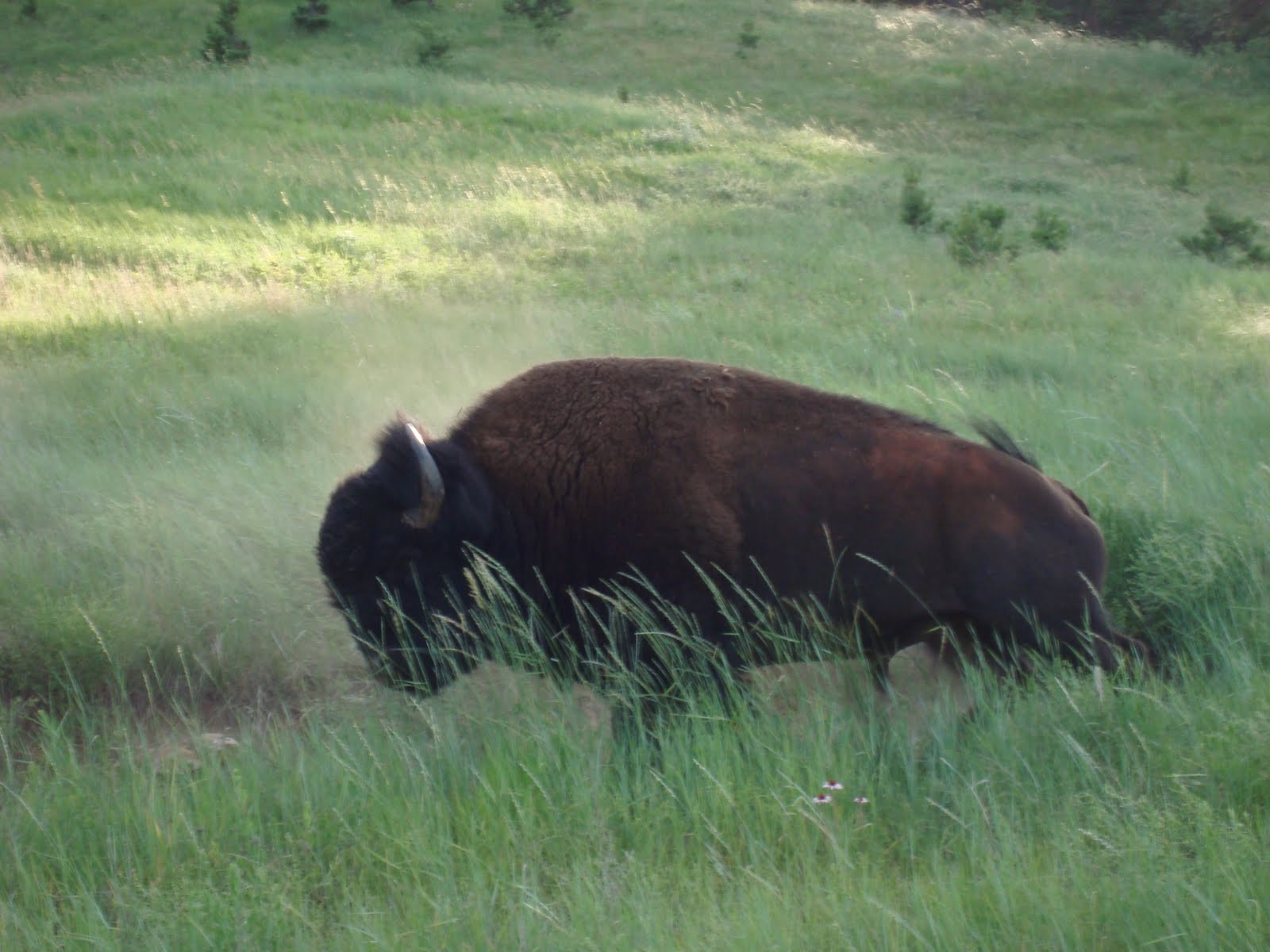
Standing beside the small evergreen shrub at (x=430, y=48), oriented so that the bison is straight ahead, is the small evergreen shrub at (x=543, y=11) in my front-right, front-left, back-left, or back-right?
back-left

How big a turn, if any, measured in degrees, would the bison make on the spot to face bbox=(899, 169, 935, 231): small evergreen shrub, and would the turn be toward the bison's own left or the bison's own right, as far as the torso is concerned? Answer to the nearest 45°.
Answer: approximately 90° to the bison's own right

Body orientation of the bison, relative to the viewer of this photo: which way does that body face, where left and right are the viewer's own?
facing to the left of the viewer

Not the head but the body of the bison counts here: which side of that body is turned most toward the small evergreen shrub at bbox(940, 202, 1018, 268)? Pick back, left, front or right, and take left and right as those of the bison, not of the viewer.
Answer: right

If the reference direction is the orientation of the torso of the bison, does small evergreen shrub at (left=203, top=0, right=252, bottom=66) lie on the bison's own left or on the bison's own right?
on the bison's own right

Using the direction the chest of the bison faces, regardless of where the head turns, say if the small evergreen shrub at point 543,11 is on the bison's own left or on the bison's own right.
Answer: on the bison's own right

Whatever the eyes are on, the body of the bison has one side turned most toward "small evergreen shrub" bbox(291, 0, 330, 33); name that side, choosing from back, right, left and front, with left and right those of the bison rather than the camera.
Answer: right
